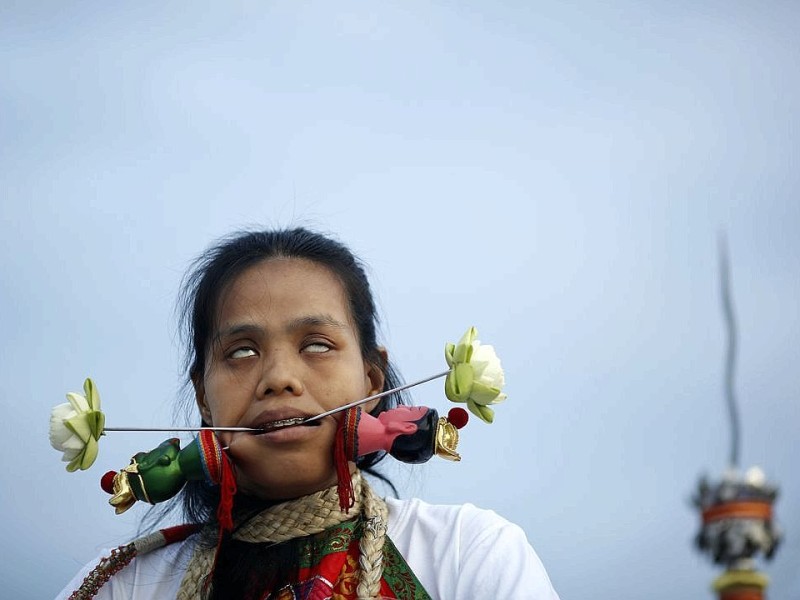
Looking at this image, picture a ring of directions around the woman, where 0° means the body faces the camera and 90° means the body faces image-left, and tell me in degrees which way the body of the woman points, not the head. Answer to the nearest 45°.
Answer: approximately 0°
